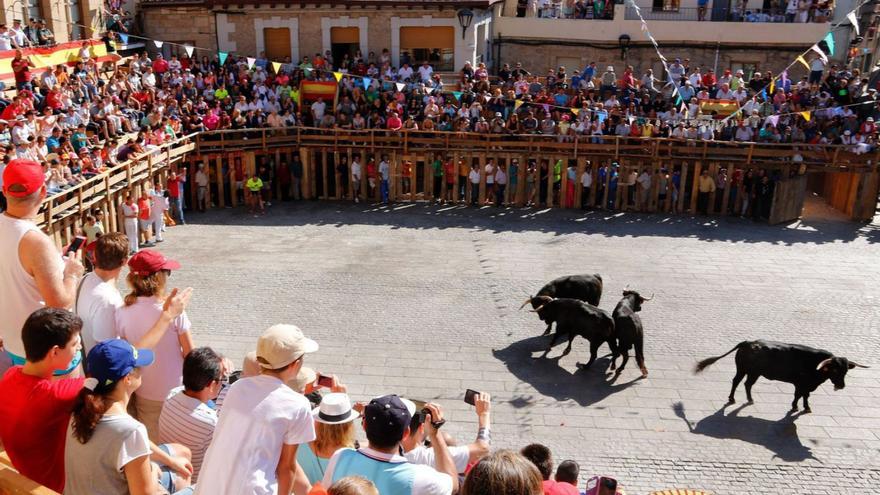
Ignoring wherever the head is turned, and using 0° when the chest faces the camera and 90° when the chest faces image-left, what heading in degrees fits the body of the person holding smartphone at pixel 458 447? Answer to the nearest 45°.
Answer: approximately 180°

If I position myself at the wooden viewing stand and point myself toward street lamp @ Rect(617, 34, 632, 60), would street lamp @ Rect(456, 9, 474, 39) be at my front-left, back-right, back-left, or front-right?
front-left

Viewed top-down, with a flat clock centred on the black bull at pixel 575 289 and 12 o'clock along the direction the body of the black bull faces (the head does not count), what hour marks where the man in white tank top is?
The man in white tank top is roughly at 10 o'clock from the black bull.

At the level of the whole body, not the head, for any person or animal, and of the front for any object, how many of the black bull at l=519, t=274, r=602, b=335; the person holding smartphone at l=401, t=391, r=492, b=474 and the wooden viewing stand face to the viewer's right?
0

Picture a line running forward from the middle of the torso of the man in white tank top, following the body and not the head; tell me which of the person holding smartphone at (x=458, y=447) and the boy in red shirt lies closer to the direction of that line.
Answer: the person holding smartphone

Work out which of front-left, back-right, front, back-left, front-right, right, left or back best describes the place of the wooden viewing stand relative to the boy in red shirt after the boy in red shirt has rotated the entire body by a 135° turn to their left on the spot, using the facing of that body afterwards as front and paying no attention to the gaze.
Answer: back-right

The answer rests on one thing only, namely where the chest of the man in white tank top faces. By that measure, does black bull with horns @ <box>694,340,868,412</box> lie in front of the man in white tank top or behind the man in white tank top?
in front

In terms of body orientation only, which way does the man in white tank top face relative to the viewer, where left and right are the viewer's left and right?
facing away from the viewer and to the right of the viewer

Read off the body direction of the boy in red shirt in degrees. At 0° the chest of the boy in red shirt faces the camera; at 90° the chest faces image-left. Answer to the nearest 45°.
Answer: approximately 225°

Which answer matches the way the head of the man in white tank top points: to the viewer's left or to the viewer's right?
to the viewer's right

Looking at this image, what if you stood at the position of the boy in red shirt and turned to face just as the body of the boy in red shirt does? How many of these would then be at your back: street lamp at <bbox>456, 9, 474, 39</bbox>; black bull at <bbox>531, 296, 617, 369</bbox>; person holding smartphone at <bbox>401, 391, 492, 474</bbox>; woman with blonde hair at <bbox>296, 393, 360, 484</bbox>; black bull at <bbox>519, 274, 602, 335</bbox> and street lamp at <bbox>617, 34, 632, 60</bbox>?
0

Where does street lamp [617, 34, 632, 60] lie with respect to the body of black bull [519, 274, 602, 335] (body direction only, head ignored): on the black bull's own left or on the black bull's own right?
on the black bull's own right

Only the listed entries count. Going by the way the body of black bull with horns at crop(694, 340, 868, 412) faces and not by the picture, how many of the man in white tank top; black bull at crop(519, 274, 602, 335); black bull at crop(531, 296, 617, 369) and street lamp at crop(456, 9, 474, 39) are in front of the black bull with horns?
0

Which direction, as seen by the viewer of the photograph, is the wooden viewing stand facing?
facing the viewer

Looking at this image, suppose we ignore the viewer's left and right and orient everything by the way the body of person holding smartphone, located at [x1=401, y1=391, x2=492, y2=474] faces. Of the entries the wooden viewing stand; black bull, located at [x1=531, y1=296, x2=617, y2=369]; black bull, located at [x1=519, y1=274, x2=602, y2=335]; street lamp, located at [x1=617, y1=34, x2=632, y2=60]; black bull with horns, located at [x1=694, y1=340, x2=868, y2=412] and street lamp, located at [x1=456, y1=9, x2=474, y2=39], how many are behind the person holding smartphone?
0

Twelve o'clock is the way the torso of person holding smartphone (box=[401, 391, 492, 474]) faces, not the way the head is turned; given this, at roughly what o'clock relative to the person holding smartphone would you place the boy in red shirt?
The boy in red shirt is roughly at 8 o'clock from the person holding smartphone.

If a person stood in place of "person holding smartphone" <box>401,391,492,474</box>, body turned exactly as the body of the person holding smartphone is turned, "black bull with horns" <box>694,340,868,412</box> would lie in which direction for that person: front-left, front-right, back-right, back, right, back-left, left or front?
front-right

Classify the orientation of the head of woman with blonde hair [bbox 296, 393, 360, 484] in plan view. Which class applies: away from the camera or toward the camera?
away from the camera

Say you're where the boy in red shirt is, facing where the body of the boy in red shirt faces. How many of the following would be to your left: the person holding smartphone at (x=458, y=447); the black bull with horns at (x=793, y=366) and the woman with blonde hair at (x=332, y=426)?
0

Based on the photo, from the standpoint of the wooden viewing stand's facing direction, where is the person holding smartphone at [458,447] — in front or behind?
in front

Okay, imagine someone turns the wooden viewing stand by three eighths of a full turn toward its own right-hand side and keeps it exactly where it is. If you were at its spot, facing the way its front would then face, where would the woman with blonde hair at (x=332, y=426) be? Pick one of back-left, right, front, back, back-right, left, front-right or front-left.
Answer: back-left

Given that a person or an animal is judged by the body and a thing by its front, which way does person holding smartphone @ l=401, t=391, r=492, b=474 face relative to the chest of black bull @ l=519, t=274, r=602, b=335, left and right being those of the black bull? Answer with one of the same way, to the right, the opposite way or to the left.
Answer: to the right

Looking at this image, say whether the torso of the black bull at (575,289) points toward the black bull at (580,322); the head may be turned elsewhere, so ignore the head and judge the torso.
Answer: no

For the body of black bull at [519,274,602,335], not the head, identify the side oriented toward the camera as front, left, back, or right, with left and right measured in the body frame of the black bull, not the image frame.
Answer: left
